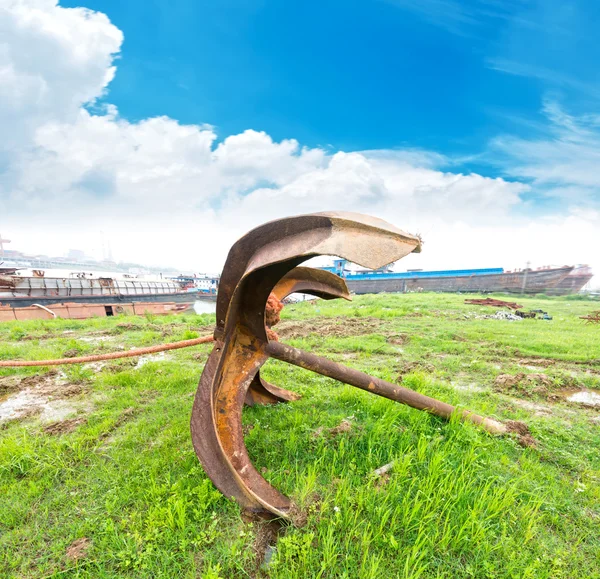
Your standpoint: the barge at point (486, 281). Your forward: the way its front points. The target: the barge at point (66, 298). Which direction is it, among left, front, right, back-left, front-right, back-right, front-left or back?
back-right

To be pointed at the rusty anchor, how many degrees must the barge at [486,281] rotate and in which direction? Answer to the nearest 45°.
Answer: approximately 90° to its right

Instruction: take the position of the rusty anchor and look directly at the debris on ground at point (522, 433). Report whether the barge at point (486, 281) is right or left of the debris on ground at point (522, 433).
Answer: left

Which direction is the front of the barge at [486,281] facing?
to the viewer's right

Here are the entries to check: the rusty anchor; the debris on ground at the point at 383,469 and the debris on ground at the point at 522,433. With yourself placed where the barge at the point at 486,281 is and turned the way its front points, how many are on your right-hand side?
3

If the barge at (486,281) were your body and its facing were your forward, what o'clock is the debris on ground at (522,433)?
The debris on ground is roughly at 3 o'clock from the barge.

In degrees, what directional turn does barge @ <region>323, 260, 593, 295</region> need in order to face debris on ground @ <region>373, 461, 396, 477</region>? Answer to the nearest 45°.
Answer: approximately 90° to its right

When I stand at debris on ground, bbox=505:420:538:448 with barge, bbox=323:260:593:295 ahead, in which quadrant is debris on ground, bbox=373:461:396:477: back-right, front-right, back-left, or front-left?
back-left
